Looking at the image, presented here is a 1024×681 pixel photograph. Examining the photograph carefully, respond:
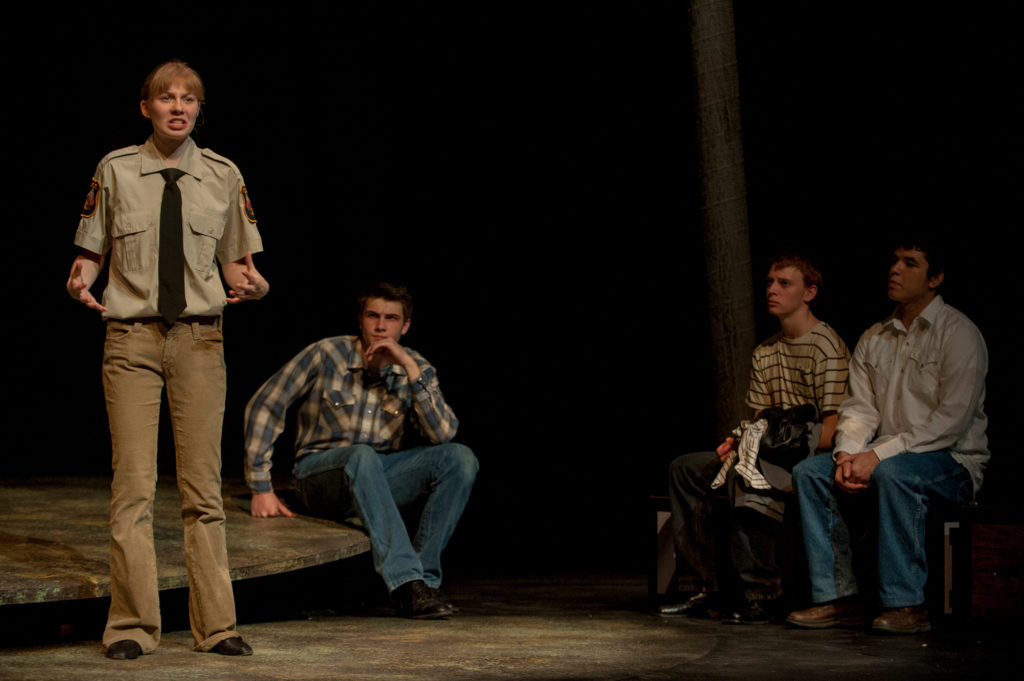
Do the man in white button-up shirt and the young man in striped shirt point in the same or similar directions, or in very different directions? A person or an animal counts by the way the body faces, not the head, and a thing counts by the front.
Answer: same or similar directions

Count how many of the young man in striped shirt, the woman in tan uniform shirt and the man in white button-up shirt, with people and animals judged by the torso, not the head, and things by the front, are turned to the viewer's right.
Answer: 0

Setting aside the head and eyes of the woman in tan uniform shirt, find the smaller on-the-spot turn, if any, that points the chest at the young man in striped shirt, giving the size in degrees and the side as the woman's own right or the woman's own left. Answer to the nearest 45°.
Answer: approximately 90° to the woman's own left

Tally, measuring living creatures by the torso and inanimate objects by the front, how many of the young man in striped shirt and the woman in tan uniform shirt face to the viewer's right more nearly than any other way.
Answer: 0

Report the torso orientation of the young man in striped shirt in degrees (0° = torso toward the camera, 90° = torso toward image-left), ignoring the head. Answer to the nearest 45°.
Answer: approximately 45°

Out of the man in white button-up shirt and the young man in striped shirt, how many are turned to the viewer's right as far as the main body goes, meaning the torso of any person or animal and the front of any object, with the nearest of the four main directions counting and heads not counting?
0

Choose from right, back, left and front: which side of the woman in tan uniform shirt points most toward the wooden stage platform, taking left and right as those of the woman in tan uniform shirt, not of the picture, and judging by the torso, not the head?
back

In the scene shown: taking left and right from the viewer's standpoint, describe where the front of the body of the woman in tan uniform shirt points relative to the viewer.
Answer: facing the viewer

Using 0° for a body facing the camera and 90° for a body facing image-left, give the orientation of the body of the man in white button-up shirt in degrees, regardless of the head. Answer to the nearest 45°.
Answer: approximately 45°

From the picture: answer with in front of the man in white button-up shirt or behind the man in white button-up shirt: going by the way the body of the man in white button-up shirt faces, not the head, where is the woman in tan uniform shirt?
in front
